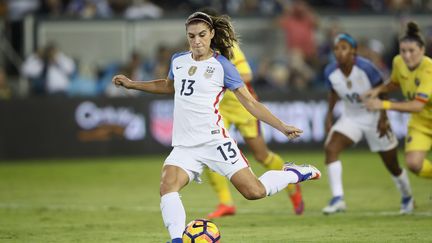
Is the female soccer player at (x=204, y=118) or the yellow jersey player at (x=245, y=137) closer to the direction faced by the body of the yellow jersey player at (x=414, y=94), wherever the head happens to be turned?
the female soccer player

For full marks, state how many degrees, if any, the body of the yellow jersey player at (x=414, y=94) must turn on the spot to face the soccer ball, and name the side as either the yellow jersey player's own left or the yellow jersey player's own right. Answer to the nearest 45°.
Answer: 0° — they already face it

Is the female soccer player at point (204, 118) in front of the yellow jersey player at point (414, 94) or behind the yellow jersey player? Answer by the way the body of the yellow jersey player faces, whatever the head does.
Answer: in front

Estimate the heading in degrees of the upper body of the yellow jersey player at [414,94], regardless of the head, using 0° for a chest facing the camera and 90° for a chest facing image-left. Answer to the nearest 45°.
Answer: approximately 45°

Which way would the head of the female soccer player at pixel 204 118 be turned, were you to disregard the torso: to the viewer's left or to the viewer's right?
to the viewer's left

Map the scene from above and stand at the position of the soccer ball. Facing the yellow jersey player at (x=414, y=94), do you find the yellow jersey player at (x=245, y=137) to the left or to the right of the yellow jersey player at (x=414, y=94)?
left

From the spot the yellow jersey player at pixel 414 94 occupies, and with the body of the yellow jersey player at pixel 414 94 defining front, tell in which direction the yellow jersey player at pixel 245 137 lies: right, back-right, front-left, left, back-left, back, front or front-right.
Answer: front-right
